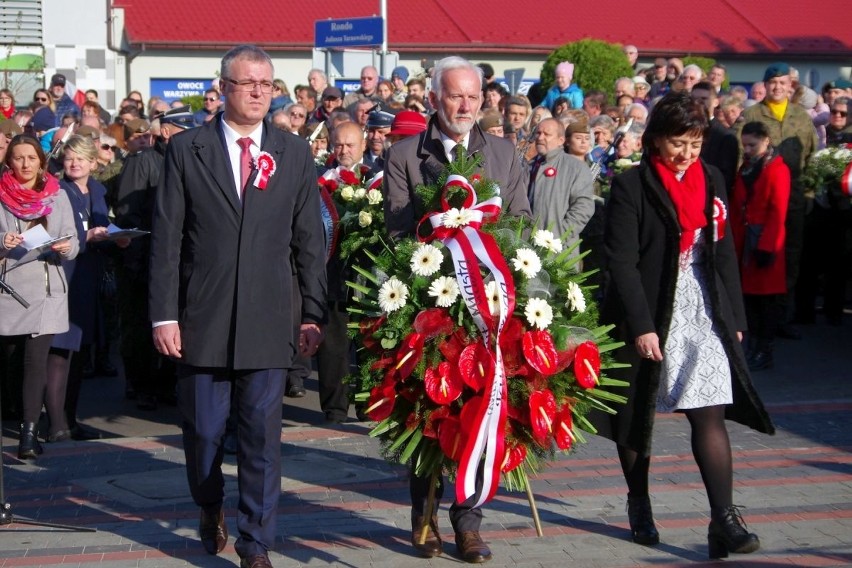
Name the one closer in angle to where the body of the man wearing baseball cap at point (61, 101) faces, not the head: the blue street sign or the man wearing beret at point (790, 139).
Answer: the man wearing beret

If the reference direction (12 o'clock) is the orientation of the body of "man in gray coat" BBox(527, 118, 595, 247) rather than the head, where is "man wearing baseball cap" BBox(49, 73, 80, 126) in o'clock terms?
The man wearing baseball cap is roughly at 3 o'clock from the man in gray coat.

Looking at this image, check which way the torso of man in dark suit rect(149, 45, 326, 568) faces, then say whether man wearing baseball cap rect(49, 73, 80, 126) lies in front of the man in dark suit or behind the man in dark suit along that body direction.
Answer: behind

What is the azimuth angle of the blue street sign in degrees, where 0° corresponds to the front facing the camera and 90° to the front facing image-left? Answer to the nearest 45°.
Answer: approximately 0°

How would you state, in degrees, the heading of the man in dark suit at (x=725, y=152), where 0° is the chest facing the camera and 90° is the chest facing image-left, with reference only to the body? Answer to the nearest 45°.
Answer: approximately 45°

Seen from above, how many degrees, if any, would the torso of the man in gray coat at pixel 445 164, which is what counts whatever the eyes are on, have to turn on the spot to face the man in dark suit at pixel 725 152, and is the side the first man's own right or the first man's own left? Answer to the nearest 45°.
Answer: approximately 135° to the first man's own left

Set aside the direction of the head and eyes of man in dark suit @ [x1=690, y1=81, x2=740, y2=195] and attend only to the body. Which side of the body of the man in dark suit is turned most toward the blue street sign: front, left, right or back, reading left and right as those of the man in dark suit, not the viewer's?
right

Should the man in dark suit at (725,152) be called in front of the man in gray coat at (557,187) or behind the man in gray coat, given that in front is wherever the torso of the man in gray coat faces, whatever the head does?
behind

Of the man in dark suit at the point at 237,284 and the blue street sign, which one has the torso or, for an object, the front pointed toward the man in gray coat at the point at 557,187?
the blue street sign

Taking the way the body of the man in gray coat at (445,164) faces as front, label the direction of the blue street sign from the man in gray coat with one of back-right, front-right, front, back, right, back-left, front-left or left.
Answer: back
